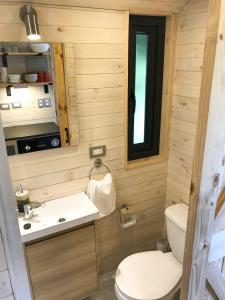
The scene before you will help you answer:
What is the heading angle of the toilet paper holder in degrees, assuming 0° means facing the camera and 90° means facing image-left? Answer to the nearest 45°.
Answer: approximately 315°

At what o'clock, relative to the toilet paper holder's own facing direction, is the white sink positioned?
The white sink is roughly at 3 o'clock from the toilet paper holder.

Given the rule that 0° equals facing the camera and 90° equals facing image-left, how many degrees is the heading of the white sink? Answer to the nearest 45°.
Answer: approximately 315°

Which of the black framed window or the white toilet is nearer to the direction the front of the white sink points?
the white toilet

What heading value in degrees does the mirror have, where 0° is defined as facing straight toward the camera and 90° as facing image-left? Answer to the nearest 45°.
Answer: approximately 315°
